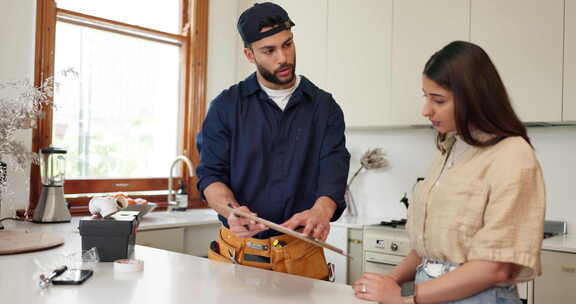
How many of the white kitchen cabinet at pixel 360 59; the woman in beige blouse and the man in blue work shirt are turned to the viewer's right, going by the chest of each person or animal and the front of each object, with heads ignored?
0

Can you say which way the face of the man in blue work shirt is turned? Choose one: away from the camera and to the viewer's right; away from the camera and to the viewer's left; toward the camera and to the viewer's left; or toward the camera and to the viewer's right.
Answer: toward the camera and to the viewer's right

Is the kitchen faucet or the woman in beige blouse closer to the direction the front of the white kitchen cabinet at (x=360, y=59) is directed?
the woman in beige blouse

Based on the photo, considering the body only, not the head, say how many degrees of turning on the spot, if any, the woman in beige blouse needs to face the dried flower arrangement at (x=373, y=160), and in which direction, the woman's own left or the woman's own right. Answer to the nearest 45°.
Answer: approximately 135° to the woman's own right

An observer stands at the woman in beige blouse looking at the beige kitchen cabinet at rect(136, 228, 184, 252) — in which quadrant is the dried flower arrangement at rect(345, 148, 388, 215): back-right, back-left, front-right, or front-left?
front-right

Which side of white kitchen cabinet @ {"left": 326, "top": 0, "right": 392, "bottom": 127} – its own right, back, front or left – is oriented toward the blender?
right

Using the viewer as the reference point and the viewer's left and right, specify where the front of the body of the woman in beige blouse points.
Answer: facing the viewer and to the left of the viewer

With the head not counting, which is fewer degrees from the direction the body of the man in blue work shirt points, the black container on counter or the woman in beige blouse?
the woman in beige blouse

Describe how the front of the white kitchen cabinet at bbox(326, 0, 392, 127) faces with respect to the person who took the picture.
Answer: facing the viewer

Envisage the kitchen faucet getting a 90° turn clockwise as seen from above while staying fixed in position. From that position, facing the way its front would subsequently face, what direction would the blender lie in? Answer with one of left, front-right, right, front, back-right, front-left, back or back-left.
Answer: front-right

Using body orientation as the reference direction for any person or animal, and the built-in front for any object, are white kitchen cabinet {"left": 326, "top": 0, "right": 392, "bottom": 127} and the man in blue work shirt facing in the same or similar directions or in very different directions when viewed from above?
same or similar directions
